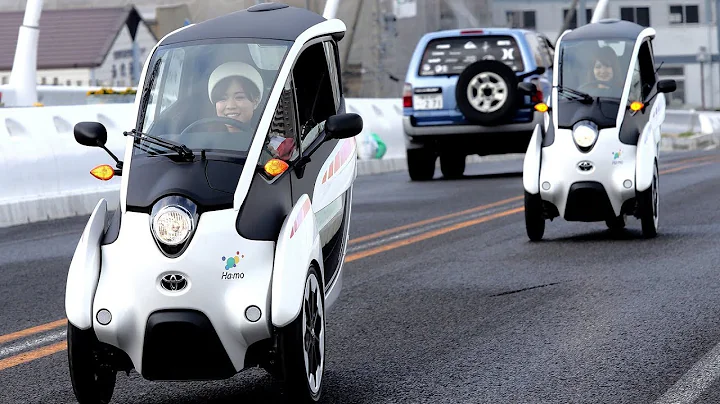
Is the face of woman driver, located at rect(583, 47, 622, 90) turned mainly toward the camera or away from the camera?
toward the camera

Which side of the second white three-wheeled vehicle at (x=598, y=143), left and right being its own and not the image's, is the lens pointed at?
front

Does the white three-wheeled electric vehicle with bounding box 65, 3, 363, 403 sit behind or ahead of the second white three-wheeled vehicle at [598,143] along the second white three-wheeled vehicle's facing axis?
ahead
